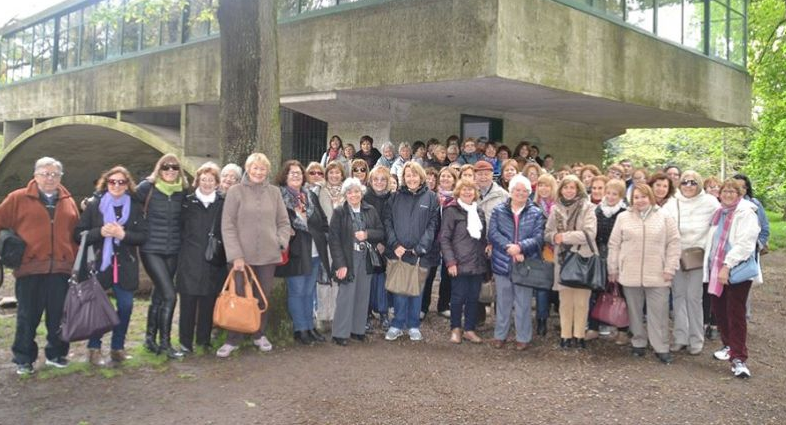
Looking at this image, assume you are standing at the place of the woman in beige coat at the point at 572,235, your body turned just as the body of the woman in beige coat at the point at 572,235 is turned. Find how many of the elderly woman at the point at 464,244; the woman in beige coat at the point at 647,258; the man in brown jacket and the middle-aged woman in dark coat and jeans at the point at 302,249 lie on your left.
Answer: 1

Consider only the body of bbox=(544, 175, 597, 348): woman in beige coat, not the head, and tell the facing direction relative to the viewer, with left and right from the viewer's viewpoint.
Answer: facing the viewer

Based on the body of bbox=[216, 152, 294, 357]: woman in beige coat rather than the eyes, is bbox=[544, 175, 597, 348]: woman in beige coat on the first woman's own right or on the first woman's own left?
on the first woman's own left

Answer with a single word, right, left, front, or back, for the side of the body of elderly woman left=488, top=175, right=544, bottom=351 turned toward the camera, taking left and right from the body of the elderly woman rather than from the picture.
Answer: front

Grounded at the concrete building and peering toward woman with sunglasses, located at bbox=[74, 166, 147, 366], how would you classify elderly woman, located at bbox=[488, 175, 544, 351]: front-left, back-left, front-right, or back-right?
front-left

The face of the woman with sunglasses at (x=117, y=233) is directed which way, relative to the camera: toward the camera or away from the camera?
toward the camera

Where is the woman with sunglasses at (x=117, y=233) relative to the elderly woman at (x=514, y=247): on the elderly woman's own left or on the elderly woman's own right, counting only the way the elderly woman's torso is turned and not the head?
on the elderly woman's own right

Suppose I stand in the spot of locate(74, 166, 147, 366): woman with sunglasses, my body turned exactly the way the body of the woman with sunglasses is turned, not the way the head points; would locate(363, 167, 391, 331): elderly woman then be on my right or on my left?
on my left

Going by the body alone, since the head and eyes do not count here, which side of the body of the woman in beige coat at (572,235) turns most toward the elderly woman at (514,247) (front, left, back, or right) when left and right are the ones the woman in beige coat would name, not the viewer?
right

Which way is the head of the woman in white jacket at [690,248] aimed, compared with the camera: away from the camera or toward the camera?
toward the camera

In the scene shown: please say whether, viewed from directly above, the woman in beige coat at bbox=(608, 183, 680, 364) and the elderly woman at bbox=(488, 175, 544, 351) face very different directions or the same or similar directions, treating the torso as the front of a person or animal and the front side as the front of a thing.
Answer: same or similar directions

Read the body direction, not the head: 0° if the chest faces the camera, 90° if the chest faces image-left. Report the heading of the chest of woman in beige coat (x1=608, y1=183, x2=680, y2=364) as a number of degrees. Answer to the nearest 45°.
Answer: approximately 0°

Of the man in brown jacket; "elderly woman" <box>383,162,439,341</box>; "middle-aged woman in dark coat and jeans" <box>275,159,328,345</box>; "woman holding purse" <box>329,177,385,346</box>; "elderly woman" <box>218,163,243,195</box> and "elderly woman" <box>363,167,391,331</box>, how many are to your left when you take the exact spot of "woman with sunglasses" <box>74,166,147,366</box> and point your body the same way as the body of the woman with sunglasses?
5

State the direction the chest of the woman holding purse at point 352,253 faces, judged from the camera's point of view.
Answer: toward the camera

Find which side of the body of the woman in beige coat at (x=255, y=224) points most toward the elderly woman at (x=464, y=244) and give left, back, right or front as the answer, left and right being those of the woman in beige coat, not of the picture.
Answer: left

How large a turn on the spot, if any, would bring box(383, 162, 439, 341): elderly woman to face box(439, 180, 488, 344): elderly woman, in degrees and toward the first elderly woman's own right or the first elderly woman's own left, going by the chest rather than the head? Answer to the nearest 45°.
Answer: approximately 90° to the first elderly woman's own left
